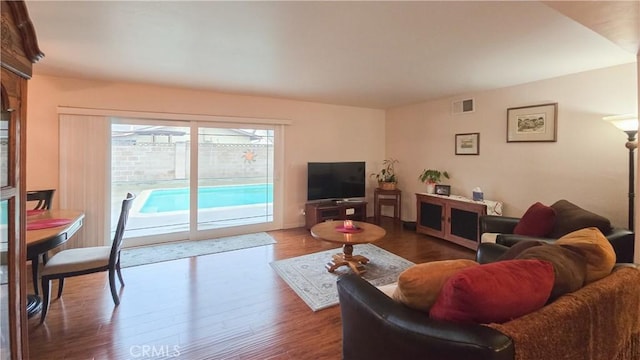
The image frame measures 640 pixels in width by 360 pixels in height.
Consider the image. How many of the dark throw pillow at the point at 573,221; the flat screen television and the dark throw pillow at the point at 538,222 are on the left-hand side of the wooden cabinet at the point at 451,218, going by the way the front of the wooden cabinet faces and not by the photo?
2

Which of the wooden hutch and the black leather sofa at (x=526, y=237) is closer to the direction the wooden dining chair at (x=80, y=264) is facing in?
the wooden hutch

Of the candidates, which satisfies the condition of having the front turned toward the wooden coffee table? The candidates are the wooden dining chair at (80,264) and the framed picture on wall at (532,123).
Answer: the framed picture on wall

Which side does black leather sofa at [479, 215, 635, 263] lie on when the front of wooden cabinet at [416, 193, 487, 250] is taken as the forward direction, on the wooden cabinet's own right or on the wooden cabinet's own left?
on the wooden cabinet's own left

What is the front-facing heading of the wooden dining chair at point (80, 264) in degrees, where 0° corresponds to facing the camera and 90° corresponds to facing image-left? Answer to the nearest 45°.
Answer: approximately 90°

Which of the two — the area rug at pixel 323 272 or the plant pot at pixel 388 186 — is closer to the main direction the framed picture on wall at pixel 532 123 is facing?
the area rug

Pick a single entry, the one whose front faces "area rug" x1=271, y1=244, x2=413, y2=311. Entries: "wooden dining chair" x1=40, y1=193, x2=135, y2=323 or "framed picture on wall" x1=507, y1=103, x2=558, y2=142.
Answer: the framed picture on wall
